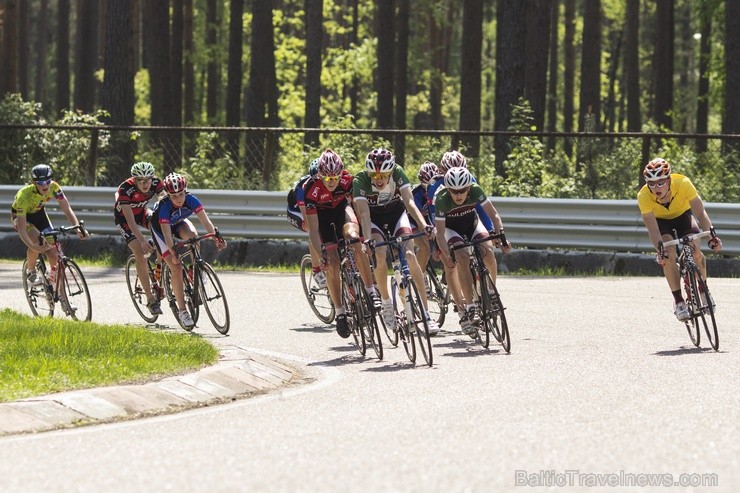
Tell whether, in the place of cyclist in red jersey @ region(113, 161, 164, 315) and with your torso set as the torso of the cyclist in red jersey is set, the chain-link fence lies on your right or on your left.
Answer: on your left

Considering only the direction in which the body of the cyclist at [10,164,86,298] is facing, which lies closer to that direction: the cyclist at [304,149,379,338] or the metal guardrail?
the cyclist

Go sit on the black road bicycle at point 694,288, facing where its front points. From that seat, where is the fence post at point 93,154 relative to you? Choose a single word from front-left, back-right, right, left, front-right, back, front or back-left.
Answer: back-right

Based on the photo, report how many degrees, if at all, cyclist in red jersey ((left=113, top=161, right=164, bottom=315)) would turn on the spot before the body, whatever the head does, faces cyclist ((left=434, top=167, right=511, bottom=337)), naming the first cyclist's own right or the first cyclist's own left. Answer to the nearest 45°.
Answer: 0° — they already face them

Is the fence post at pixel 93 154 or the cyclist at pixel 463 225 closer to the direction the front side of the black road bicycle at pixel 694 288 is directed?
the cyclist

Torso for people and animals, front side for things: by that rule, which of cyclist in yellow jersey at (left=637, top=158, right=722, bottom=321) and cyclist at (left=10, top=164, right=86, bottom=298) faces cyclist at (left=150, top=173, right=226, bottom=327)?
cyclist at (left=10, top=164, right=86, bottom=298)

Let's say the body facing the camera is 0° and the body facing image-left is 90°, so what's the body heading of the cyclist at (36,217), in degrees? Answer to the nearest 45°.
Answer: approximately 315°

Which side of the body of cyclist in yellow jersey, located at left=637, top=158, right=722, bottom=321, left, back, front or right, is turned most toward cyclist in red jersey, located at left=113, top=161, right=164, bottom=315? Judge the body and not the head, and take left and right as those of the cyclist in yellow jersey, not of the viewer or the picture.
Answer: right
